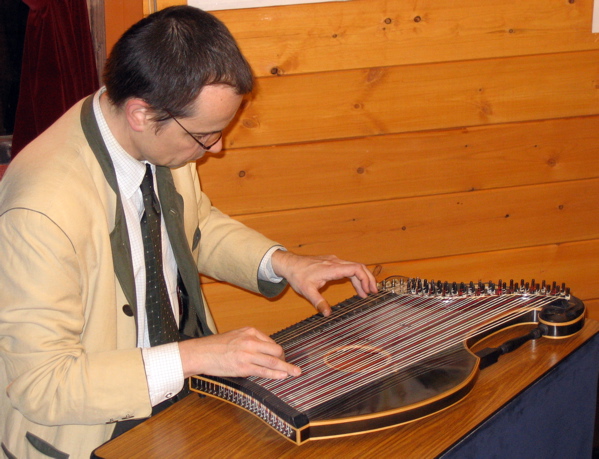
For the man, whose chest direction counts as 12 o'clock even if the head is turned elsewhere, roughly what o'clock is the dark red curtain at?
The dark red curtain is roughly at 7 o'clock from the man.

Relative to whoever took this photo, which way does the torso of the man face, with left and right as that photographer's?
facing the viewer and to the right of the viewer

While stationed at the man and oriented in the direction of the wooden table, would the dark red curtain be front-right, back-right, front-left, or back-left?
back-left
